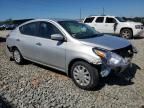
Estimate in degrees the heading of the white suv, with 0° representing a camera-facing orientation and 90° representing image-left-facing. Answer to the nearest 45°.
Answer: approximately 315°
